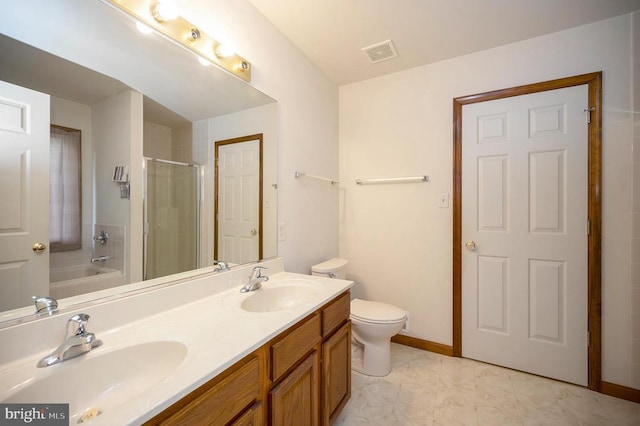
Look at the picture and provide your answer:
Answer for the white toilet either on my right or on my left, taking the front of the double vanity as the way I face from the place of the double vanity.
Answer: on my left

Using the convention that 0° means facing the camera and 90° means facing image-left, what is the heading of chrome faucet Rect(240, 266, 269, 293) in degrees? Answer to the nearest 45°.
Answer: approximately 315°

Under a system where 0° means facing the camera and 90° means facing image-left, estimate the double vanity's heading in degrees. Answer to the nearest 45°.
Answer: approximately 315°

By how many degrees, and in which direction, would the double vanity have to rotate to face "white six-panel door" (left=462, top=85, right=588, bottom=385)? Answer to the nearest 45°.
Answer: approximately 45° to its left

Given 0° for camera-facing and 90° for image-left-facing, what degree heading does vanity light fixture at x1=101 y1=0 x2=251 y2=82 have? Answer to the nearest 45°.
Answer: approximately 315°

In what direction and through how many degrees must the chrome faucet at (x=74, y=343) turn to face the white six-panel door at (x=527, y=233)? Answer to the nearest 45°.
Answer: approximately 45° to its left
